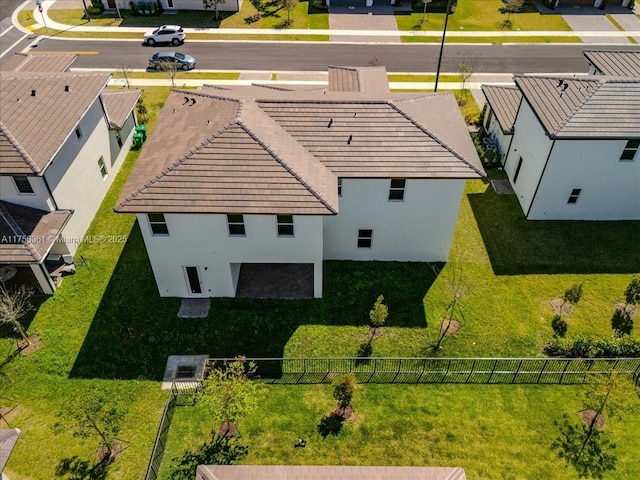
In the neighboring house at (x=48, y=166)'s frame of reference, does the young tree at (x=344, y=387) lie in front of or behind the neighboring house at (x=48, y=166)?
behind

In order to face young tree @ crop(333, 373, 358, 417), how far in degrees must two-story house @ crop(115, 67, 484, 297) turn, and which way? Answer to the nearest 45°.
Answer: approximately 180°

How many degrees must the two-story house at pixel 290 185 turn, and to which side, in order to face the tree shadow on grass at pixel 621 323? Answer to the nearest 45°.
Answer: approximately 90° to its right

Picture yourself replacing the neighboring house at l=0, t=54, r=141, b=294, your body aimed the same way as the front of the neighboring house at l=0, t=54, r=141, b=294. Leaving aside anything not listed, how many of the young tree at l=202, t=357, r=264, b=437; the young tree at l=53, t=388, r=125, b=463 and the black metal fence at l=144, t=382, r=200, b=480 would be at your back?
3

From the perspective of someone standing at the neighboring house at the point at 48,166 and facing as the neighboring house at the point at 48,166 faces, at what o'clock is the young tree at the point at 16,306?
The young tree is roughly at 7 o'clock from the neighboring house.

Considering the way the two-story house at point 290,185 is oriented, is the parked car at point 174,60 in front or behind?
in front

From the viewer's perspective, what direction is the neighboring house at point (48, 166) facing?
away from the camera

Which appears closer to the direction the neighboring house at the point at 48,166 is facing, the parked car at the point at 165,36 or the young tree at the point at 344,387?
the parked car

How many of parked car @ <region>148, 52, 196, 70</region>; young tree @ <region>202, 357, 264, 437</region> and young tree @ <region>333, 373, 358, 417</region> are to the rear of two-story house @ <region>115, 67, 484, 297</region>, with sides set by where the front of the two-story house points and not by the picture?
2

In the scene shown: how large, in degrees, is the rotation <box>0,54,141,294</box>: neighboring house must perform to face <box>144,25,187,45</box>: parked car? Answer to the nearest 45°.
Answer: approximately 45° to its right

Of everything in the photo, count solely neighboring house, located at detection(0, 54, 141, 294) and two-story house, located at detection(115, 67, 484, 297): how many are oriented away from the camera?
2

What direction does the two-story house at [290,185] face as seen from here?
away from the camera

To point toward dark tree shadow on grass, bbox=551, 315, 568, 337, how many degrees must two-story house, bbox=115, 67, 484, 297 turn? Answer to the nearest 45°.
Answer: approximately 135° to its right

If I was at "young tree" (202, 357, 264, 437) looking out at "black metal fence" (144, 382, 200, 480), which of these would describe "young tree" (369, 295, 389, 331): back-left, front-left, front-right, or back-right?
back-right

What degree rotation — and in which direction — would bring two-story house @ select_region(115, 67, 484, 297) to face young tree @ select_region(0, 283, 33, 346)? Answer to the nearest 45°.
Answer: approximately 90° to its left

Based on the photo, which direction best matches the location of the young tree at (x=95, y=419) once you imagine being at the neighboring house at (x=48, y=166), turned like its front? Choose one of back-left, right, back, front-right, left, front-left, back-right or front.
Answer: back
